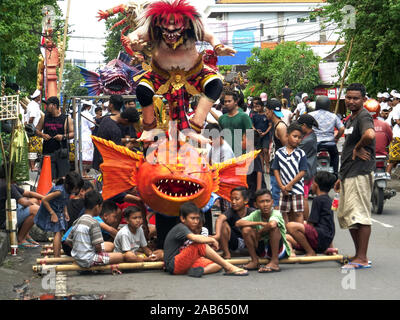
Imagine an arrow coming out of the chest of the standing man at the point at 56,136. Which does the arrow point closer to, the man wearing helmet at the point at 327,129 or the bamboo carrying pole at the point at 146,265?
the bamboo carrying pole

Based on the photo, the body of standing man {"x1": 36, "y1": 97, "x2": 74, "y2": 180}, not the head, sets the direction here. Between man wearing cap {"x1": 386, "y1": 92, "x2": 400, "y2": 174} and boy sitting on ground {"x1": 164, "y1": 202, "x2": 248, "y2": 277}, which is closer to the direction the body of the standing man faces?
the boy sitting on ground

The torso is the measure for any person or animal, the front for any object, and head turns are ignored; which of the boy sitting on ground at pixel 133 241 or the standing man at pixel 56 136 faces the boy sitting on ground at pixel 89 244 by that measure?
the standing man

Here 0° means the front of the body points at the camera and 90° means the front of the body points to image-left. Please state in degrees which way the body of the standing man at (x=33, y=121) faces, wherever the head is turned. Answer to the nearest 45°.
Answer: approximately 270°

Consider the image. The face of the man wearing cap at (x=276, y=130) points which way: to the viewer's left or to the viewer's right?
to the viewer's left

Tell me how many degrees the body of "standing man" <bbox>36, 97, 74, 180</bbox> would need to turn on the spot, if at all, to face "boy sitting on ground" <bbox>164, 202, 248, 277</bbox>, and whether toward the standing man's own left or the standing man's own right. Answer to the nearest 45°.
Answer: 0° — they already face them

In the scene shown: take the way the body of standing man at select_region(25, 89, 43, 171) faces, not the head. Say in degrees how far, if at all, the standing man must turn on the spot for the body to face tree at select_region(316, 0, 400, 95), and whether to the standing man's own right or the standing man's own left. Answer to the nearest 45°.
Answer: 0° — they already face it
